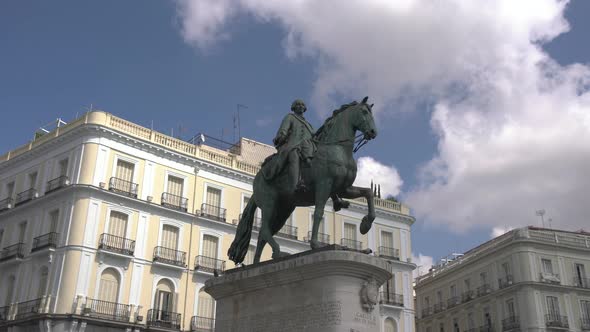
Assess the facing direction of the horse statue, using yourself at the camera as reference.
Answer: facing the viewer and to the right of the viewer

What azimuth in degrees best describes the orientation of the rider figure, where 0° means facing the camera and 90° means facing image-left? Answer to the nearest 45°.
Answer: approximately 315°
